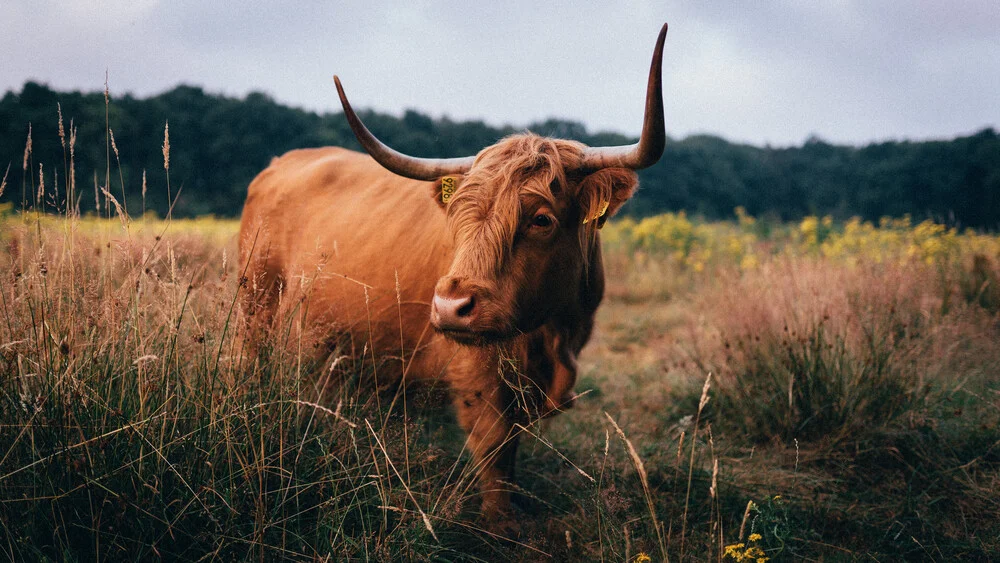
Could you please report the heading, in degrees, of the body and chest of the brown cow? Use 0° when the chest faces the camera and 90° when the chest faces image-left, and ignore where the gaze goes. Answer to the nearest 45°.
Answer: approximately 315°
